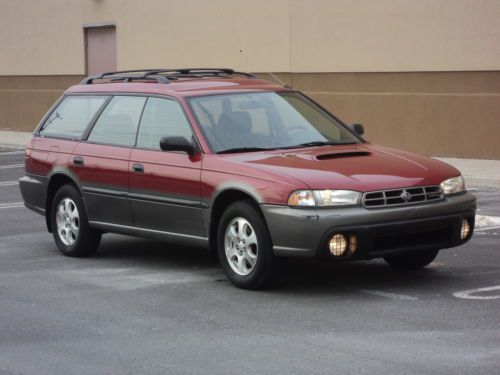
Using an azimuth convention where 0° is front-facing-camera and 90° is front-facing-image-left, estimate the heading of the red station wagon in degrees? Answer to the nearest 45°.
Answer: approximately 315°

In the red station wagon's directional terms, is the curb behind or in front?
behind
